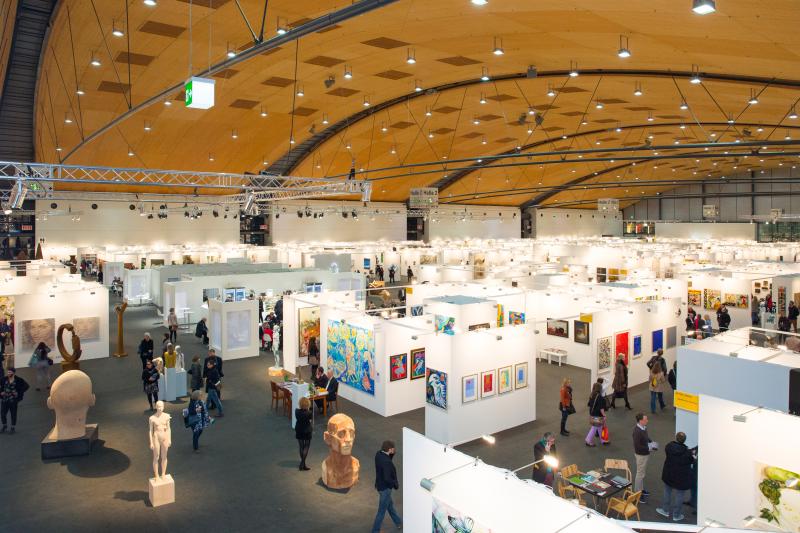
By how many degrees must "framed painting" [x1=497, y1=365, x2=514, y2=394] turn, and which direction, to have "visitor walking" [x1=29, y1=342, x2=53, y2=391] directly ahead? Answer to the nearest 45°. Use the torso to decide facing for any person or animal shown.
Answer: approximately 135° to its right

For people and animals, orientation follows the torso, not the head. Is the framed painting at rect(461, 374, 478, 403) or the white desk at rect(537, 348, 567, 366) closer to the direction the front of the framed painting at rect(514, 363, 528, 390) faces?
the framed painting

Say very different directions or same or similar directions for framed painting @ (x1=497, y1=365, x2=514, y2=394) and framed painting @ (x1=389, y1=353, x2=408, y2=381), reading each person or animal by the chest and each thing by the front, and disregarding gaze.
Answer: same or similar directions

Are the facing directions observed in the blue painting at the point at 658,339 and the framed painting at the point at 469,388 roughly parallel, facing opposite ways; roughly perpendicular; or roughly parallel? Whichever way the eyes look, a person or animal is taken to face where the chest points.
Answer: roughly parallel

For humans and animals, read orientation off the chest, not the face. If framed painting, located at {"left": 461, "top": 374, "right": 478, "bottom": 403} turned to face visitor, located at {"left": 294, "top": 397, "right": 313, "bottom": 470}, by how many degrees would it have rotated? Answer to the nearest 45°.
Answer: approximately 90° to its right

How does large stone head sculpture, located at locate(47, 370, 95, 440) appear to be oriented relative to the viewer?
away from the camera

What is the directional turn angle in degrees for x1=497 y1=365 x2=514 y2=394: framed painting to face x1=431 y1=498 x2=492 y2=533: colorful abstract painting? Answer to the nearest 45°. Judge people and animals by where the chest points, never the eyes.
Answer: approximately 45° to its right

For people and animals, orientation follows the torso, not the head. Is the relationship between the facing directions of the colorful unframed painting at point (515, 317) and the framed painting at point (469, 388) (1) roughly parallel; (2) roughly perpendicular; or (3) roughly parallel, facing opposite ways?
roughly parallel

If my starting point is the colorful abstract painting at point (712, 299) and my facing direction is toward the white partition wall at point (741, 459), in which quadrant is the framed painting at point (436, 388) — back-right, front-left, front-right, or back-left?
front-right

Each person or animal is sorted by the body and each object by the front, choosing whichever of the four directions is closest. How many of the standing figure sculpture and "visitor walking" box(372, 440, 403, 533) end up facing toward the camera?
1

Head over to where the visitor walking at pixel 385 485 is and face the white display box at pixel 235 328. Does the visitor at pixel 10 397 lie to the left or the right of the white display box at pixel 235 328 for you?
left

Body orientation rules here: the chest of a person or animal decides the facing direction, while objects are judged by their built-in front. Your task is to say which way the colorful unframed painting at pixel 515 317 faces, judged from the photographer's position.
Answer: facing the viewer and to the right of the viewer

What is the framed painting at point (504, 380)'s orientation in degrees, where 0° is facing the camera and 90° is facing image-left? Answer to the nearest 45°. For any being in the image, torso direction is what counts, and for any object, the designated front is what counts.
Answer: approximately 315°

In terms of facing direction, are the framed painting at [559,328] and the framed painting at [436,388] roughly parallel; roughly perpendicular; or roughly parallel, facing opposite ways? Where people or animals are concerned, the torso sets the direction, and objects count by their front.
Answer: roughly parallel

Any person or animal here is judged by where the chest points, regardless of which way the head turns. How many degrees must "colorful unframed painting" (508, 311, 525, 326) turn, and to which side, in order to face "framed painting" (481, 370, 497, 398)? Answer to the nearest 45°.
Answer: approximately 45° to its right

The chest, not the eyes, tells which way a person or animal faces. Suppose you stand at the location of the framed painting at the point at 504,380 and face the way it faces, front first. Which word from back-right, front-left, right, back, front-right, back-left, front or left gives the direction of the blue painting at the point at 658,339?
left

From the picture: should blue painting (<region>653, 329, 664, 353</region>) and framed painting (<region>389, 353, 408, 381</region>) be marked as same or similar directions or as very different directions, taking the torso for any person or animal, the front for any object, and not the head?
same or similar directions
